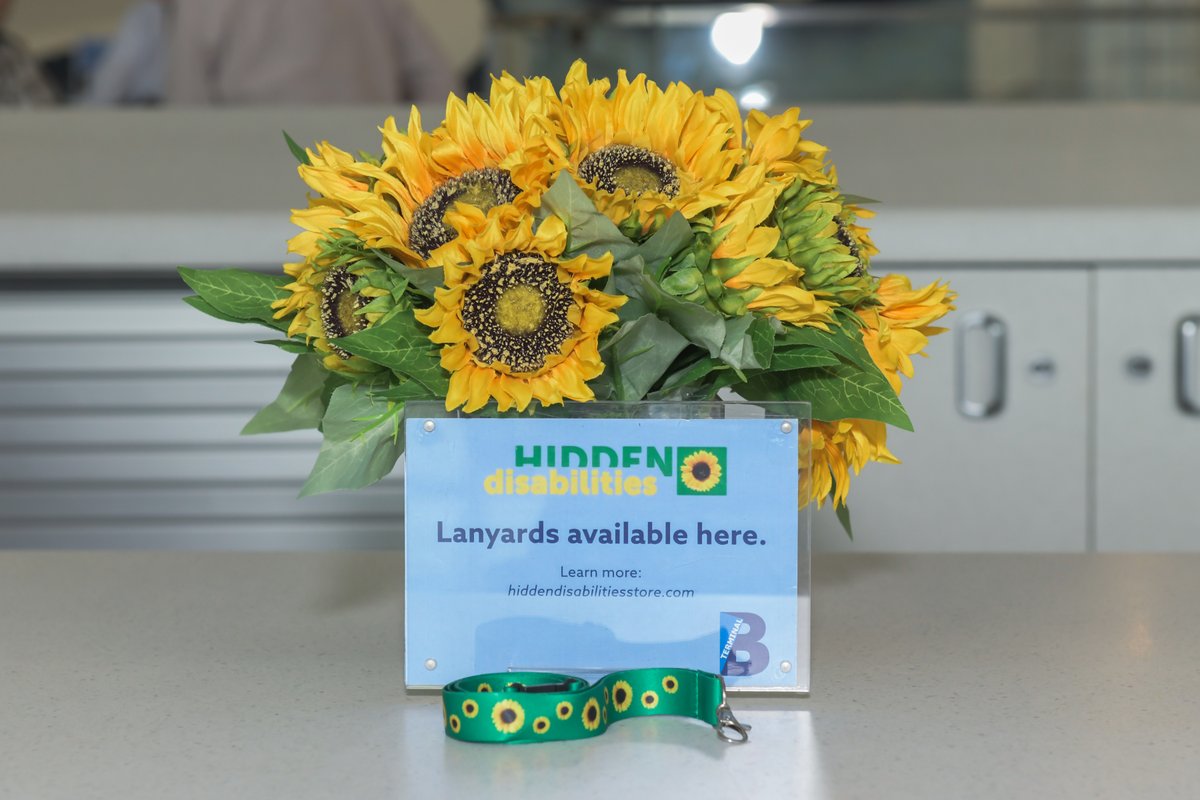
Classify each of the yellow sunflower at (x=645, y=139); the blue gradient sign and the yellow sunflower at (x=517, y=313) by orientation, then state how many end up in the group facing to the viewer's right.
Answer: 0

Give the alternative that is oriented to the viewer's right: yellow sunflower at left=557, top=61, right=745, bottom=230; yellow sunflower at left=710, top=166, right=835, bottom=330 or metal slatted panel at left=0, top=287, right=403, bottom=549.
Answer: yellow sunflower at left=710, top=166, right=835, bottom=330

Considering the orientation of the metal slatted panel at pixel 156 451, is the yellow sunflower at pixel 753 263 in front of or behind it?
in front

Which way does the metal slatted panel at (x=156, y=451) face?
toward the camera

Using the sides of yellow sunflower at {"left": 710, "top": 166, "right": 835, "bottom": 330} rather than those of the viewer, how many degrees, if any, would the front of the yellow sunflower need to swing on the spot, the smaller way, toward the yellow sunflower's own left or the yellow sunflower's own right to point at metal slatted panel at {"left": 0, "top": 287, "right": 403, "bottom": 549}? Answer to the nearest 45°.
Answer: approximately 135° to the yellow sunflower's own left

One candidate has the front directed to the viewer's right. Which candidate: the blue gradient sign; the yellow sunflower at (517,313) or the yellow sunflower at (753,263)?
the yellow sunflower at (753,263)

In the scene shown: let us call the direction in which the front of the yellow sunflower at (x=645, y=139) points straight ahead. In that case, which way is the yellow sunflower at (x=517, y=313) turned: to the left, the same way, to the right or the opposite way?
the same way

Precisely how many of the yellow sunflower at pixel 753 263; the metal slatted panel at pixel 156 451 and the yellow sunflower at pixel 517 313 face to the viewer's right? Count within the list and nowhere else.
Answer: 1

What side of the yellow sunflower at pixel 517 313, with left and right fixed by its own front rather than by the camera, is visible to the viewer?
front

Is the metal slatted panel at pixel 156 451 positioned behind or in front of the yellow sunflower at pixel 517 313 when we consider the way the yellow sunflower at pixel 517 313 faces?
behind

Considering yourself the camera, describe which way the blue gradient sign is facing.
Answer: facing the viewer

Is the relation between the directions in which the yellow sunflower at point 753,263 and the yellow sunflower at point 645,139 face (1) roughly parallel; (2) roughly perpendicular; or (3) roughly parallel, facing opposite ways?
roughly perpendicular

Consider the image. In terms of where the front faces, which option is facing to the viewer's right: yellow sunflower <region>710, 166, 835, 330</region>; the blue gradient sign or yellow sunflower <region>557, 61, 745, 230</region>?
yellow sunflower <region>710, 166, 835, 330</region>

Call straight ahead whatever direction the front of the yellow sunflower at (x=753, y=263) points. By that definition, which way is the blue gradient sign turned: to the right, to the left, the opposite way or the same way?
to the right

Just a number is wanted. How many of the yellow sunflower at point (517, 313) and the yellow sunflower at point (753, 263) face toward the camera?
1

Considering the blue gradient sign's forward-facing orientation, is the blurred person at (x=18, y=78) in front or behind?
behind

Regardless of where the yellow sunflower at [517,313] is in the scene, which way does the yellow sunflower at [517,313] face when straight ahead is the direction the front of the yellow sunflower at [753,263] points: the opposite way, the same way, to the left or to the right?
to the right
